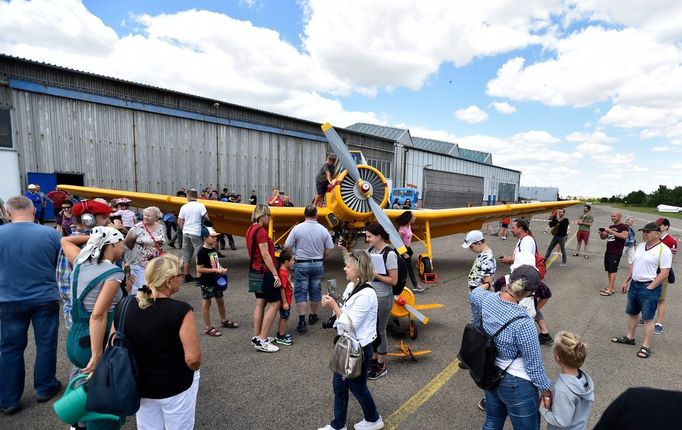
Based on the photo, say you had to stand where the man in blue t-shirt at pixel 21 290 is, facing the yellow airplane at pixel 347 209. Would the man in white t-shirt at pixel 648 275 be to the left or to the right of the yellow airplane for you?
right

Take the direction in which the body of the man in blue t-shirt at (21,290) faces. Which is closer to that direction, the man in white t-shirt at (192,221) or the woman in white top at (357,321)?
the man in white t-shirt

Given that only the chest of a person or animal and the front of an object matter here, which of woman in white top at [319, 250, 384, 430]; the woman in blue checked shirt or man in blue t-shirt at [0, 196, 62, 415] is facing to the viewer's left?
the woman in white top

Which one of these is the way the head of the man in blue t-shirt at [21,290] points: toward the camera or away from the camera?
away from the camera

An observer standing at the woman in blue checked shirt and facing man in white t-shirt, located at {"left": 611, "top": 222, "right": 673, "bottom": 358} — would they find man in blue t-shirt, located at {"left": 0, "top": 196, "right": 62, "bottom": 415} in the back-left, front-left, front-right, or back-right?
back-left

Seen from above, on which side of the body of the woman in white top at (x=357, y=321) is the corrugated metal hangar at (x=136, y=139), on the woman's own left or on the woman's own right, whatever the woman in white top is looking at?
on the woman's own right
